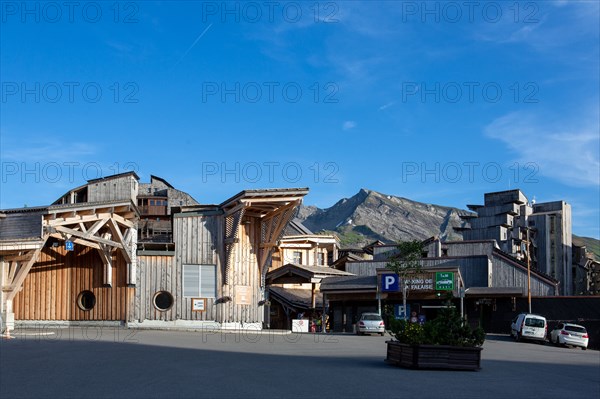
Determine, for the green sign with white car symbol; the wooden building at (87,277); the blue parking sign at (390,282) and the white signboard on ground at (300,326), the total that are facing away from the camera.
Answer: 0

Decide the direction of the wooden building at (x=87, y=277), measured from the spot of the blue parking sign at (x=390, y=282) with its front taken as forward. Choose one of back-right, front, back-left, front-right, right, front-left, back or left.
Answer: front-right

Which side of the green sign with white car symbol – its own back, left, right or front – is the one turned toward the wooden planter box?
front

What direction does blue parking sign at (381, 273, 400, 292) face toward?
toward the camera

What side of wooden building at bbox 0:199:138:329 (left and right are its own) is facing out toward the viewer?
front

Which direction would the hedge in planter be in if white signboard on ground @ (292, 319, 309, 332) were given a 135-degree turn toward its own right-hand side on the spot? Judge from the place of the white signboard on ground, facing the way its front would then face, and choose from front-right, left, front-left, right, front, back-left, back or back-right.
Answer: back-left

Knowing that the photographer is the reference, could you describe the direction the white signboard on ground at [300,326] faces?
facing the viewer

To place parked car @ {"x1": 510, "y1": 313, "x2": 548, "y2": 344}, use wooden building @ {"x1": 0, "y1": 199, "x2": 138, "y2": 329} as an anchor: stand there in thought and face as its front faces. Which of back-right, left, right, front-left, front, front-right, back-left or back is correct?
left

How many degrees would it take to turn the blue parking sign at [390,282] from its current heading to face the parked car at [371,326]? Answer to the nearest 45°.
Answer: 0° — it already faces it

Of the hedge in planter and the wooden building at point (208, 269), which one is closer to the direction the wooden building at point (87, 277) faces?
the hedge in planter
